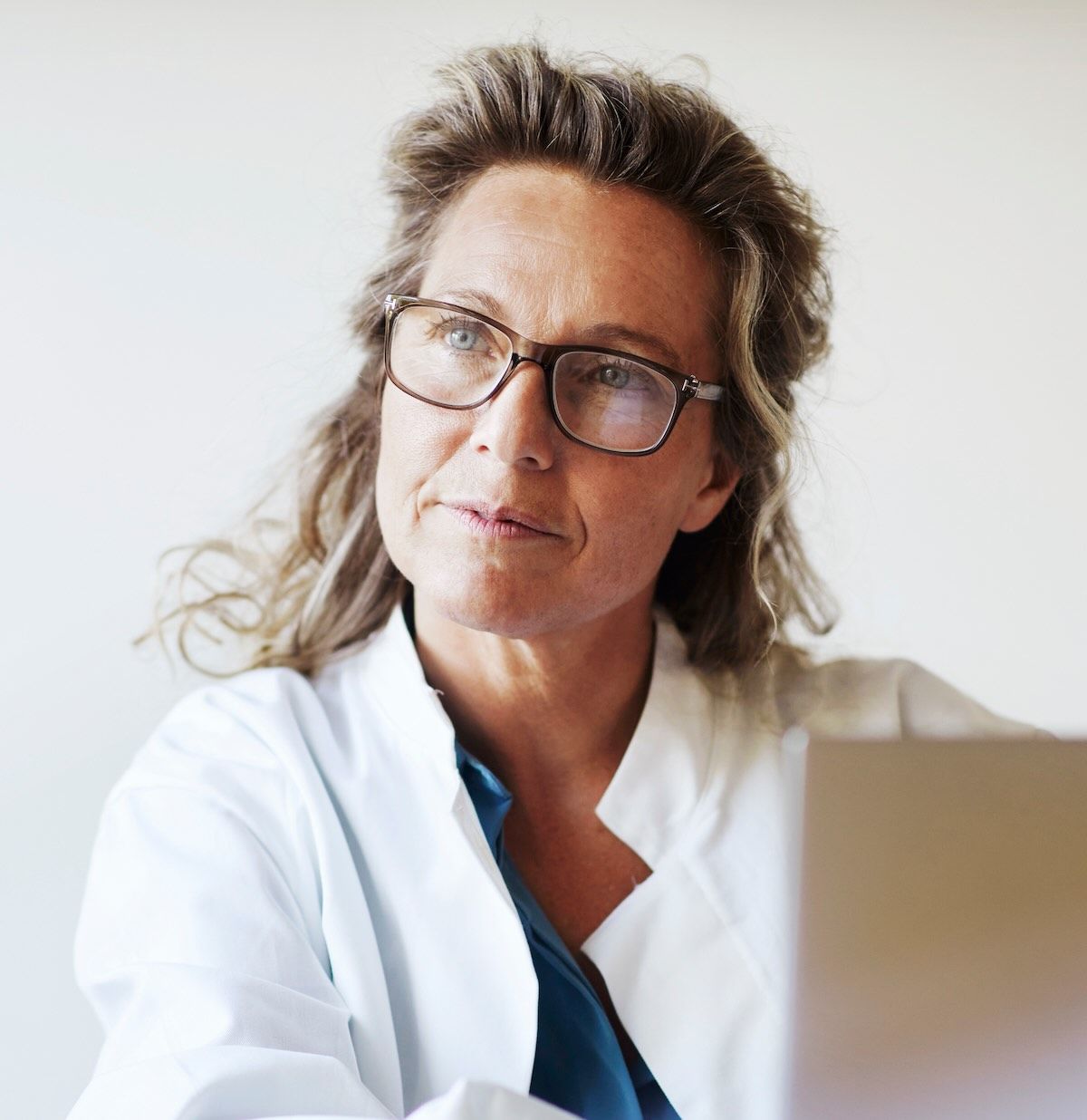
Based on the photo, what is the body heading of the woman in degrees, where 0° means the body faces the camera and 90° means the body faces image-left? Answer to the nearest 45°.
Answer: approximately 0°

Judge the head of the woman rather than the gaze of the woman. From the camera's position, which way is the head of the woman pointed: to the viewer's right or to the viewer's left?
to the viewer's left

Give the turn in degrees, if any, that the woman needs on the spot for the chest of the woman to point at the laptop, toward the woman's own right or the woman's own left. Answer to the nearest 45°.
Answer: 0° — they already face it
